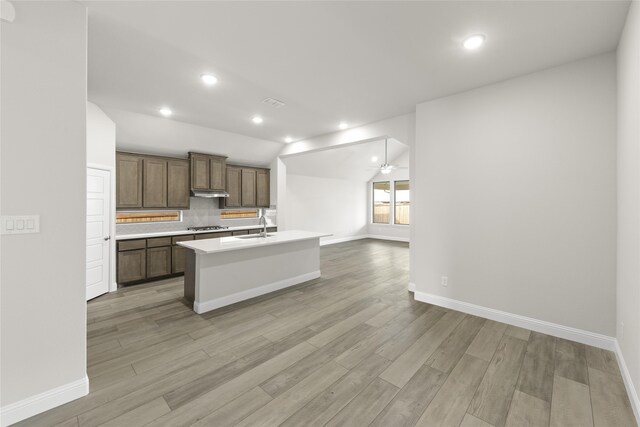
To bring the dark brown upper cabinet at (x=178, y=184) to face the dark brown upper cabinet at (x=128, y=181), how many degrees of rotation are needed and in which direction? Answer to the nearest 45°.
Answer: approximately 90° to its right

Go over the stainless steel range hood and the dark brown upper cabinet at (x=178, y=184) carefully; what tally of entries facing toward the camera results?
2

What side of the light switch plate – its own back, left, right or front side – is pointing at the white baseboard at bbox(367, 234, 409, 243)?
left

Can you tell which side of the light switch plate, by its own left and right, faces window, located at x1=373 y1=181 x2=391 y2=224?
left

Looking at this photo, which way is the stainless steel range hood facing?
toward the camera

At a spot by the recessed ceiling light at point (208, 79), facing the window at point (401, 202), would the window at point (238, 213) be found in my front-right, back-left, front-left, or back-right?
front-left

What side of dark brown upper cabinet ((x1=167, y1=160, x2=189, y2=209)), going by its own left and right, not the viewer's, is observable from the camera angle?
front

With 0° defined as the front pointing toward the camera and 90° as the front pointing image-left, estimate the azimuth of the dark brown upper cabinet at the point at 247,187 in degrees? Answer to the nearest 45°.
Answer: approximately 315°

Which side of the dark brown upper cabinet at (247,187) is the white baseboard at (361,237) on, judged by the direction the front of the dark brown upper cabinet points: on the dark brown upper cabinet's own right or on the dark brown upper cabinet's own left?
on the dark brown upper cabinet's own left
